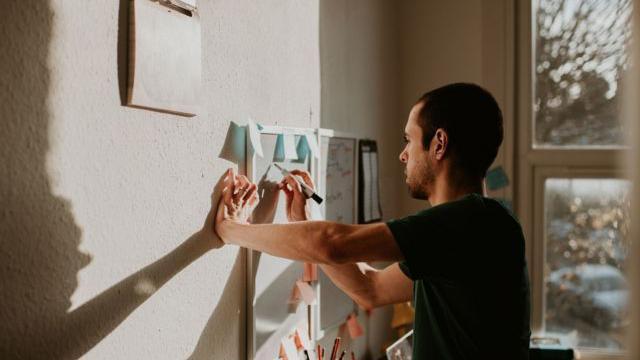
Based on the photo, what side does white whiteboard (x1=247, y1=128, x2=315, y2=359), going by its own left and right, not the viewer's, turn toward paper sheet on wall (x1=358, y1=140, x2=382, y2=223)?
left

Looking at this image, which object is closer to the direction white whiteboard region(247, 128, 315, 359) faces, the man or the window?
the man

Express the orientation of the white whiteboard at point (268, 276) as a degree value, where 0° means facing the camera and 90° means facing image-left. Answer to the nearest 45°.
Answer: approximately 315°

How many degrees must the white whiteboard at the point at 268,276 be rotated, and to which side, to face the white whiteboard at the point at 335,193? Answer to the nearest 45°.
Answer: approximately 90° to its left

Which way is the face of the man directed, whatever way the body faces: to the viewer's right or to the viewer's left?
to the viewer's left
